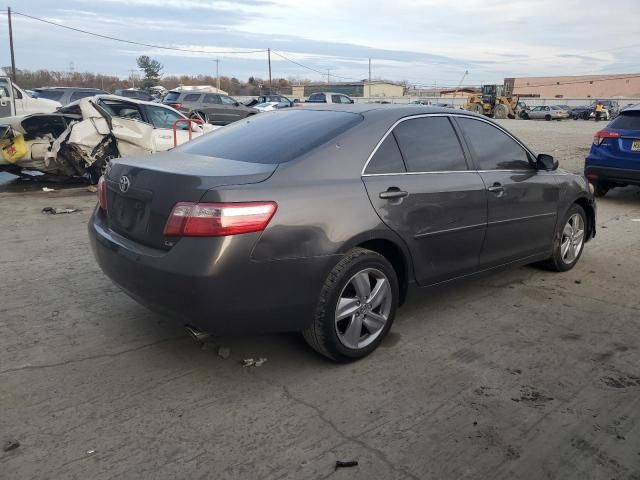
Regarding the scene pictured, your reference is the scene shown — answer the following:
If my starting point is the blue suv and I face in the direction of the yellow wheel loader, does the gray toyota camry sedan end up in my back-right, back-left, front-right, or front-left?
back-left

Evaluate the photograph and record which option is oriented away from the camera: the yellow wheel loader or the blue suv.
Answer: the blue suv

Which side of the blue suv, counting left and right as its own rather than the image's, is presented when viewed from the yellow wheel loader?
front

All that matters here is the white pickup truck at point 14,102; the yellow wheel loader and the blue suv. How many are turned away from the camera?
1

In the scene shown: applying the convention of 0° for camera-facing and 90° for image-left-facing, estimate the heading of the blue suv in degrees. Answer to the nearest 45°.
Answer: approximately 180°

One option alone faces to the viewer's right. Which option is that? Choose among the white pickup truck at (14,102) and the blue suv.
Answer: the white pickup truck

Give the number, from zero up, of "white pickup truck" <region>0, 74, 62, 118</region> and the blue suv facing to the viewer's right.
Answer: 1

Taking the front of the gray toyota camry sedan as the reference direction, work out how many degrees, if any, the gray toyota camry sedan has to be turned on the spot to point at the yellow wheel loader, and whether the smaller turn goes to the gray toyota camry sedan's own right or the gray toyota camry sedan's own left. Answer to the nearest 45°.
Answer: approximately 45° to the gray toyota camry sedan's own left

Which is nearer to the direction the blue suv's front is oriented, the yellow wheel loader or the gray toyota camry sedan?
the yellow wheel loader
